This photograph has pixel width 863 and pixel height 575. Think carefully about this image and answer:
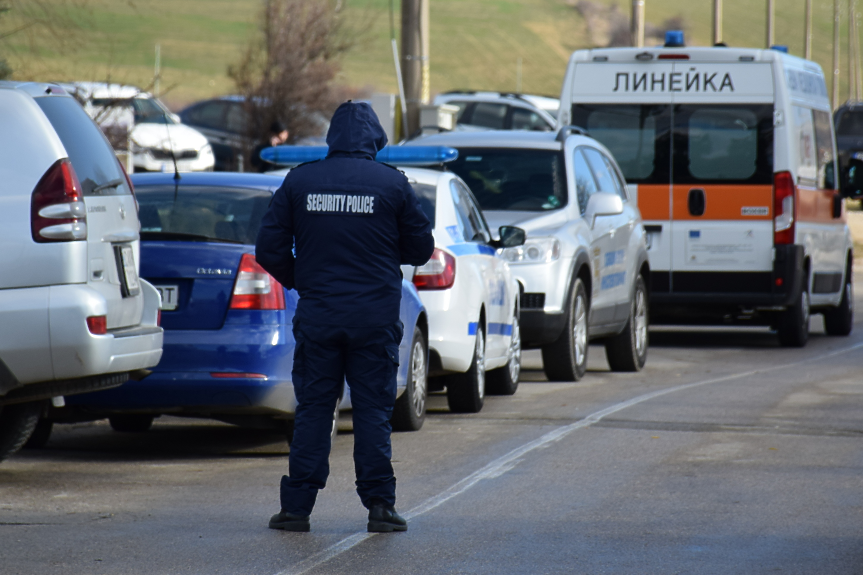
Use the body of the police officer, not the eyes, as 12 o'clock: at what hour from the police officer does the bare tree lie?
The bare tree is roughly at 12 o'clock from the police officer.

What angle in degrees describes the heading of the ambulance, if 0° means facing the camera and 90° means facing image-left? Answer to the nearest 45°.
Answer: approximately 180°

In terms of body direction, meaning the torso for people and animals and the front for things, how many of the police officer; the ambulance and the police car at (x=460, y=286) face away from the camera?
3

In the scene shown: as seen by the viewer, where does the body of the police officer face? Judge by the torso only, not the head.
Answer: away from the camera

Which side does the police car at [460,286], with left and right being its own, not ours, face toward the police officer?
back

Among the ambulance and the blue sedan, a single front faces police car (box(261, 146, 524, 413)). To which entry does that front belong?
the blue sedan

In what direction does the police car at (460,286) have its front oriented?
away from the camera

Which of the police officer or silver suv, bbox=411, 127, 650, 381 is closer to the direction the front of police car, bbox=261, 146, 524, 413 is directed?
the silver suv

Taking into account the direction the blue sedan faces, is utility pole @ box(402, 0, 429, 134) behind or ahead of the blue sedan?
ahead

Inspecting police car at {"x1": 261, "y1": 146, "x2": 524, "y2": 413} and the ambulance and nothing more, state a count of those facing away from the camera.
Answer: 2

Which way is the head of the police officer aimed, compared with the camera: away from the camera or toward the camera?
away from the camera

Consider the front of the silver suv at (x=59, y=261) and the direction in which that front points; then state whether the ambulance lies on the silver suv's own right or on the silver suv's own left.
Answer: on the silver suv's own right

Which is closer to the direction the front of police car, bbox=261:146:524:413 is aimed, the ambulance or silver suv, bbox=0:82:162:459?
the ambulance

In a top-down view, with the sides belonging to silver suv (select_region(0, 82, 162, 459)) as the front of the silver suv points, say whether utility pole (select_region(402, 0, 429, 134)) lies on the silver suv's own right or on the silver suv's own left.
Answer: on the silver suv's own right

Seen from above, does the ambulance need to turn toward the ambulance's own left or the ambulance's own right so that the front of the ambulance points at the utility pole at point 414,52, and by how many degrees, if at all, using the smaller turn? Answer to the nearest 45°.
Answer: approximately 45° to the ambulance's own left

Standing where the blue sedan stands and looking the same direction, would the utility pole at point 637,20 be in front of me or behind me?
in front
